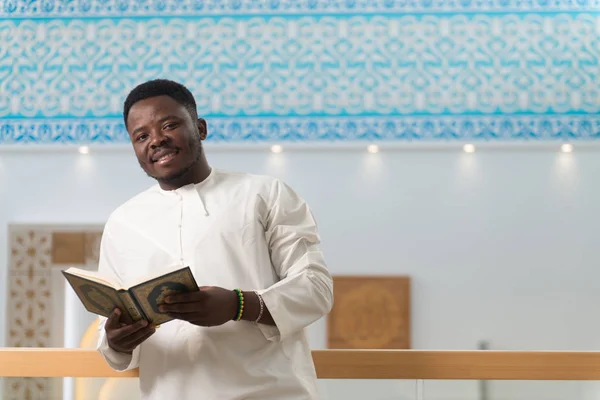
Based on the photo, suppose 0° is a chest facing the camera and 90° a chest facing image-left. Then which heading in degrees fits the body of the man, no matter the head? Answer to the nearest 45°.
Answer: approximately 45°

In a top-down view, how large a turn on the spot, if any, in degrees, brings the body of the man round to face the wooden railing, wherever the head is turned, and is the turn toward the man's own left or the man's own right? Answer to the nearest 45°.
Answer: approximately 180°

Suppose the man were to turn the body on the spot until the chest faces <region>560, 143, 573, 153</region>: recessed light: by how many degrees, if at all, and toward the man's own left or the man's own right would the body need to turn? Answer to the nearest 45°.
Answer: approximately 180°

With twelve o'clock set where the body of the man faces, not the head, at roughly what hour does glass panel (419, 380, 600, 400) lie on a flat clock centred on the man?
The glass panel is roughly at 7 o'clock from the man.

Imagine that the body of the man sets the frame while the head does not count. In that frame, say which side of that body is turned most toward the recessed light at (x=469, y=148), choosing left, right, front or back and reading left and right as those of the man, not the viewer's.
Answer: back

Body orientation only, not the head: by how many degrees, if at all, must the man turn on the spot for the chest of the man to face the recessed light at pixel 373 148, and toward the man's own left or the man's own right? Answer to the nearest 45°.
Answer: approximately 135° to the man's own right

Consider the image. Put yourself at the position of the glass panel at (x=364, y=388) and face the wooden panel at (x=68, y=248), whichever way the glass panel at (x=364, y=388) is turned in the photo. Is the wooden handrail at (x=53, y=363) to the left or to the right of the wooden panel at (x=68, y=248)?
left

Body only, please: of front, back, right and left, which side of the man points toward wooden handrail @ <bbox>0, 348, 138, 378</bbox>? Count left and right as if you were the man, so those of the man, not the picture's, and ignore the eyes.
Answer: right
